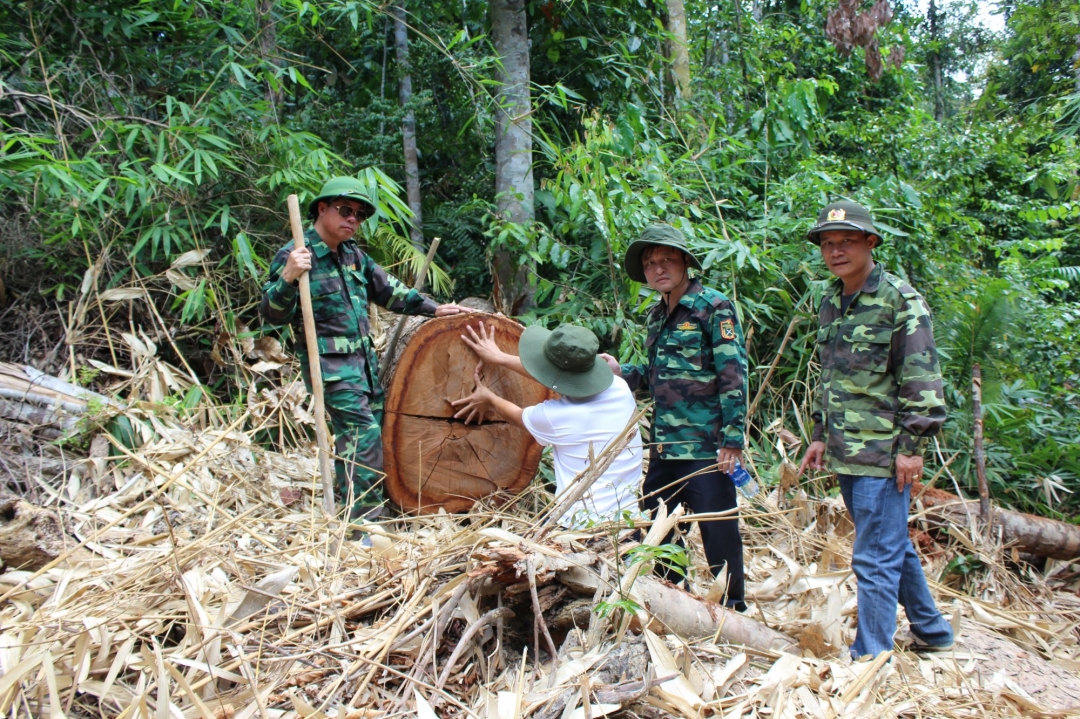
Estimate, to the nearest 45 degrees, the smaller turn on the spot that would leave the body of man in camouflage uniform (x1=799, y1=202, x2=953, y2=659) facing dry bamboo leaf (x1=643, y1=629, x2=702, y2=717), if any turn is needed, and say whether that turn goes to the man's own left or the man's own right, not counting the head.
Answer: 0° — they already face it

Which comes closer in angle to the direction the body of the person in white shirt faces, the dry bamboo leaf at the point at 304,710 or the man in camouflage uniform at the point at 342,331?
the man in camouflage uniform

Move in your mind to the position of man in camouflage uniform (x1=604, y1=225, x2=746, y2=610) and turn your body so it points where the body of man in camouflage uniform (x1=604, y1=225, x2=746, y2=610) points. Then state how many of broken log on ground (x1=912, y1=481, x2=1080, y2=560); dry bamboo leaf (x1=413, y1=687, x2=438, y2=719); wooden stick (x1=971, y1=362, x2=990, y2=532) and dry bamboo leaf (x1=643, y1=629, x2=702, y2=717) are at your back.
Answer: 2

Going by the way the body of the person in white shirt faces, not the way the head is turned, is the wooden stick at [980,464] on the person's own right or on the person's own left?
on the person's own right

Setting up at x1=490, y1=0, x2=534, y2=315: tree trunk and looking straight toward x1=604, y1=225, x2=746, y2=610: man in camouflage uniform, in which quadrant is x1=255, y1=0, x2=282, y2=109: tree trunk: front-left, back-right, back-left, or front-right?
back-right

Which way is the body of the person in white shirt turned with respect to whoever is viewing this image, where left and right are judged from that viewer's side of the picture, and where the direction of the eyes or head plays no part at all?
facing away from the viewer and to the left of the viewer

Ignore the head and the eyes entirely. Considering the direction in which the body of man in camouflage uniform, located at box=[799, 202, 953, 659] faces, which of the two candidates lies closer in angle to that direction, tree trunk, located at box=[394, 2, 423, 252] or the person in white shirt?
the person in white shirt

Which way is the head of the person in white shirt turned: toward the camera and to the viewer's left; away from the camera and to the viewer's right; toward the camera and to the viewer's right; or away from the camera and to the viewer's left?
away from the camera and to the viewer's left
